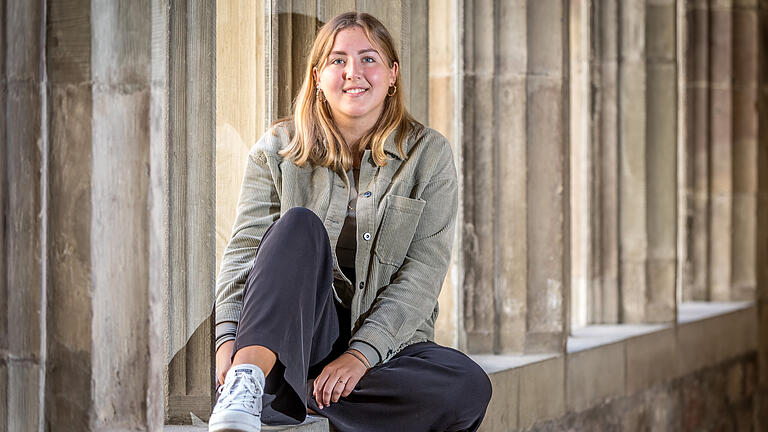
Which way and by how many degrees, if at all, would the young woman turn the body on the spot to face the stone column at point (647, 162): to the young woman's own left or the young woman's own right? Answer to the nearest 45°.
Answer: approximately 135° to the young woman's own left

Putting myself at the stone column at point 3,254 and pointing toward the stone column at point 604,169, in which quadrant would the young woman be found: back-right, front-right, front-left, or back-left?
front-right

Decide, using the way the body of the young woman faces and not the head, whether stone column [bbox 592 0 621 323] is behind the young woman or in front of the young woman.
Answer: behind

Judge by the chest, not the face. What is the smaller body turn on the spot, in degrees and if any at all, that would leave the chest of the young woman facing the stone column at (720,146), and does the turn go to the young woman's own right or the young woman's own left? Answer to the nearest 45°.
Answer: approximately 135° to the young woman's own left

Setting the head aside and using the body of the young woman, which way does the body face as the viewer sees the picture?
toward the camera

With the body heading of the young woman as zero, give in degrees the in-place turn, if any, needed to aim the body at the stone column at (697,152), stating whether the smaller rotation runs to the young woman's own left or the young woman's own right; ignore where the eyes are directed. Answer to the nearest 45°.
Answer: approximately 135° to the young woman's own left

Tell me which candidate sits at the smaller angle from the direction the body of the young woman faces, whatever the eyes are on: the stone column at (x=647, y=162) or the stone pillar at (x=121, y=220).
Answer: the stone pillar
